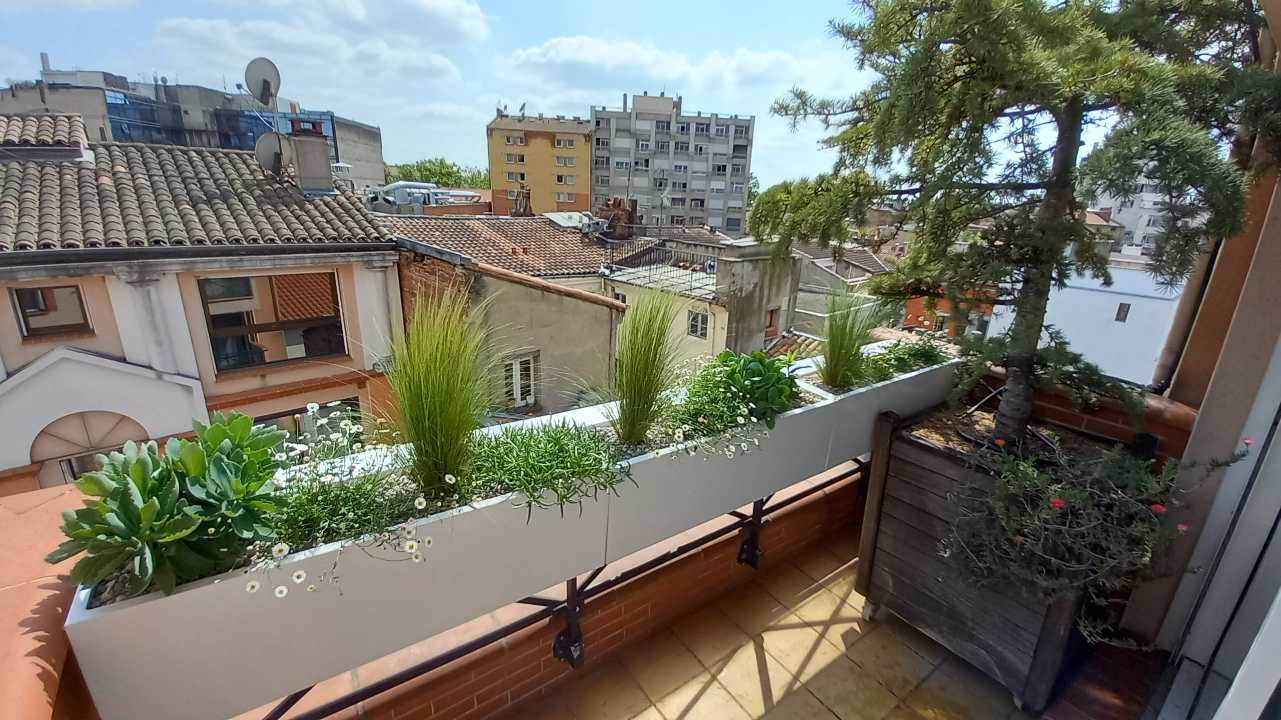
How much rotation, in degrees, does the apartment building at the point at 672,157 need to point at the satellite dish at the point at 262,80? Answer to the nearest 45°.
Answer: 0° — it already faces it

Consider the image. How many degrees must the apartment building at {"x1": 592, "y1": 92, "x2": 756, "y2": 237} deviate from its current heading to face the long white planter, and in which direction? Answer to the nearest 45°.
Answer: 0° — it already faces it

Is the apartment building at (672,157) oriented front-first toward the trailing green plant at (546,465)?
yes

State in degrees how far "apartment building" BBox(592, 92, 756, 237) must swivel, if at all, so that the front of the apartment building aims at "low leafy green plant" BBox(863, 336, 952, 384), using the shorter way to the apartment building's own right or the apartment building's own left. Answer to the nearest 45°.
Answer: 0° — it already faces it

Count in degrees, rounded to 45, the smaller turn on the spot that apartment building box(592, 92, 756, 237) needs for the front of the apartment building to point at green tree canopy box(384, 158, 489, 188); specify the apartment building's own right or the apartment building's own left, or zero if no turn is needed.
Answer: approximately 90° to the apartment building's own right

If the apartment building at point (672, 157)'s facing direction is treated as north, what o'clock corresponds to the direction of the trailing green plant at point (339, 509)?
The trailing green plant is roughly at 12 o'clock from the apartment building.

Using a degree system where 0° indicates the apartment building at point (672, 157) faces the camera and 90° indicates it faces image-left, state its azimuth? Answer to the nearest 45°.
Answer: approximately 0°

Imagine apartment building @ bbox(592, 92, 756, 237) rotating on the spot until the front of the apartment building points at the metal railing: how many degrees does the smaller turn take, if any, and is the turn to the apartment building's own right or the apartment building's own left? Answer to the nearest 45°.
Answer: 0° — it already faces it

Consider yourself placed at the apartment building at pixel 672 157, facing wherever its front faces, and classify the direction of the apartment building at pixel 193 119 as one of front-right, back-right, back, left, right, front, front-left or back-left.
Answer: front-right

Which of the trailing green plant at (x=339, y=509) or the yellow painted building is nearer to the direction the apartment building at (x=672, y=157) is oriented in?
the trailing green plant

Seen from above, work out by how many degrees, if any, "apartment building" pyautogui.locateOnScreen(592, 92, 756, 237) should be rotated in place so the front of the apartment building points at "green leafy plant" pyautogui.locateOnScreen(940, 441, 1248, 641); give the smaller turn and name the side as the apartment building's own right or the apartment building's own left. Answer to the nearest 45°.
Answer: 0° — it already faces it
